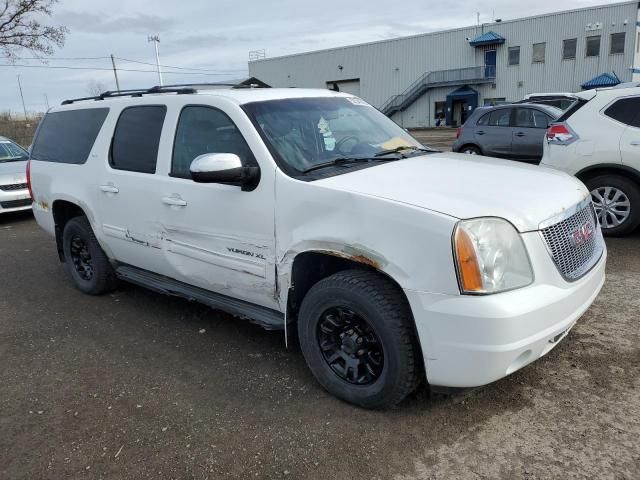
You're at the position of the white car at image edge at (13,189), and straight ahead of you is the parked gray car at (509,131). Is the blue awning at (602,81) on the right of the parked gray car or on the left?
left

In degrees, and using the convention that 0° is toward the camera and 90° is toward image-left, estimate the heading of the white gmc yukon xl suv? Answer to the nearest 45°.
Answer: approximately 315°

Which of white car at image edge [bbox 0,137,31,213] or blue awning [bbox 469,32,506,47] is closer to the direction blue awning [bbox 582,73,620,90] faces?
the white car at image edge

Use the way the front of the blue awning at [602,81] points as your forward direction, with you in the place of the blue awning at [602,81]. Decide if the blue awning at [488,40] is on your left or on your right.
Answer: on your right

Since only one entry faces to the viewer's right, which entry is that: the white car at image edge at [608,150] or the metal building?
the white car at image edge

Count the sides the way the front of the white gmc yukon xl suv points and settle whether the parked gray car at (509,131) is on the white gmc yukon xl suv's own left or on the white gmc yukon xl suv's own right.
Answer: on the white gmc yukon xl suv's own left

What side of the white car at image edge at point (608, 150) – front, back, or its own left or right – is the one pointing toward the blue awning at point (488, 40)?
left

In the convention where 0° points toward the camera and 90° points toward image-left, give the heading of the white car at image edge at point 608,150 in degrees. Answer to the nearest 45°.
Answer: approximately 270°

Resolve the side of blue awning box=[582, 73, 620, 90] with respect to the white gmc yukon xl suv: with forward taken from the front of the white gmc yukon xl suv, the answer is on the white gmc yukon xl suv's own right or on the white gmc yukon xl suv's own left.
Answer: on the white gmc yukon xl suv's own left

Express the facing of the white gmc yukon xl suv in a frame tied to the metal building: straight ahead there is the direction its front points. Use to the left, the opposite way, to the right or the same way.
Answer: to the left

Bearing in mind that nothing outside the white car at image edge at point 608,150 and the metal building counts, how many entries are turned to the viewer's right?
1
